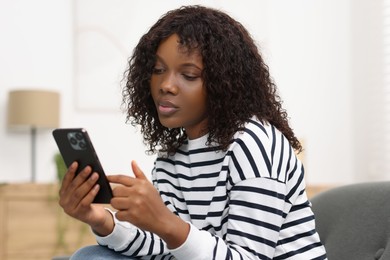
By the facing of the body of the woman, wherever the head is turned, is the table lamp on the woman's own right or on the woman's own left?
on the woman's own right

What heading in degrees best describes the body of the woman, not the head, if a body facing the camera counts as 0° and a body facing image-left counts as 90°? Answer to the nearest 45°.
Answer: approximately 45°
